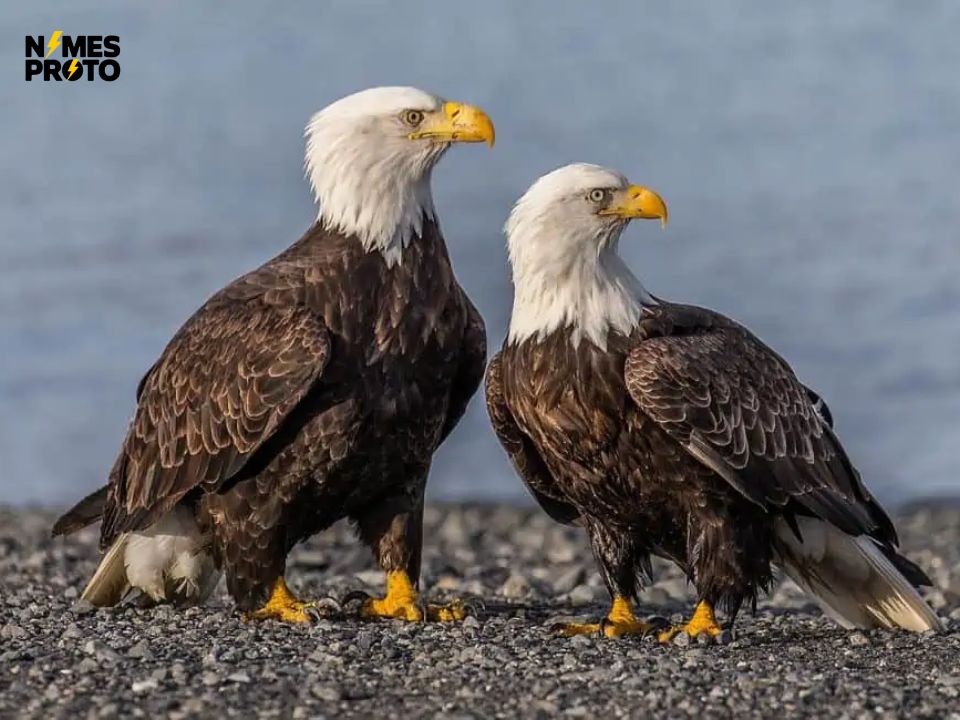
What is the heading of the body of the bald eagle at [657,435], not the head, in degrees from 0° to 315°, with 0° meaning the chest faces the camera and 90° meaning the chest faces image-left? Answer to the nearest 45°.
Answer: approximately 45°

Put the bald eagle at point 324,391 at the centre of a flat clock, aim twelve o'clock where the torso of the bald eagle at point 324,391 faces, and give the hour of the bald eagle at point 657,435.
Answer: the bald eagle at point 657,435 is roughly at 11 o'clock from the bald eagle at point 324,391.

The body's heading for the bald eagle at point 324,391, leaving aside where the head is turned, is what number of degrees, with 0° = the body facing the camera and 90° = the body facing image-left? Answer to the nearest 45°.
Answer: approximately 315°

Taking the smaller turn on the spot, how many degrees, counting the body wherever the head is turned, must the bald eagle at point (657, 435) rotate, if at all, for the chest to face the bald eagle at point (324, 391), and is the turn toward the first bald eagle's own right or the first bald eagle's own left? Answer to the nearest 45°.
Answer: approximately 45° to the first bald eagle's own right
